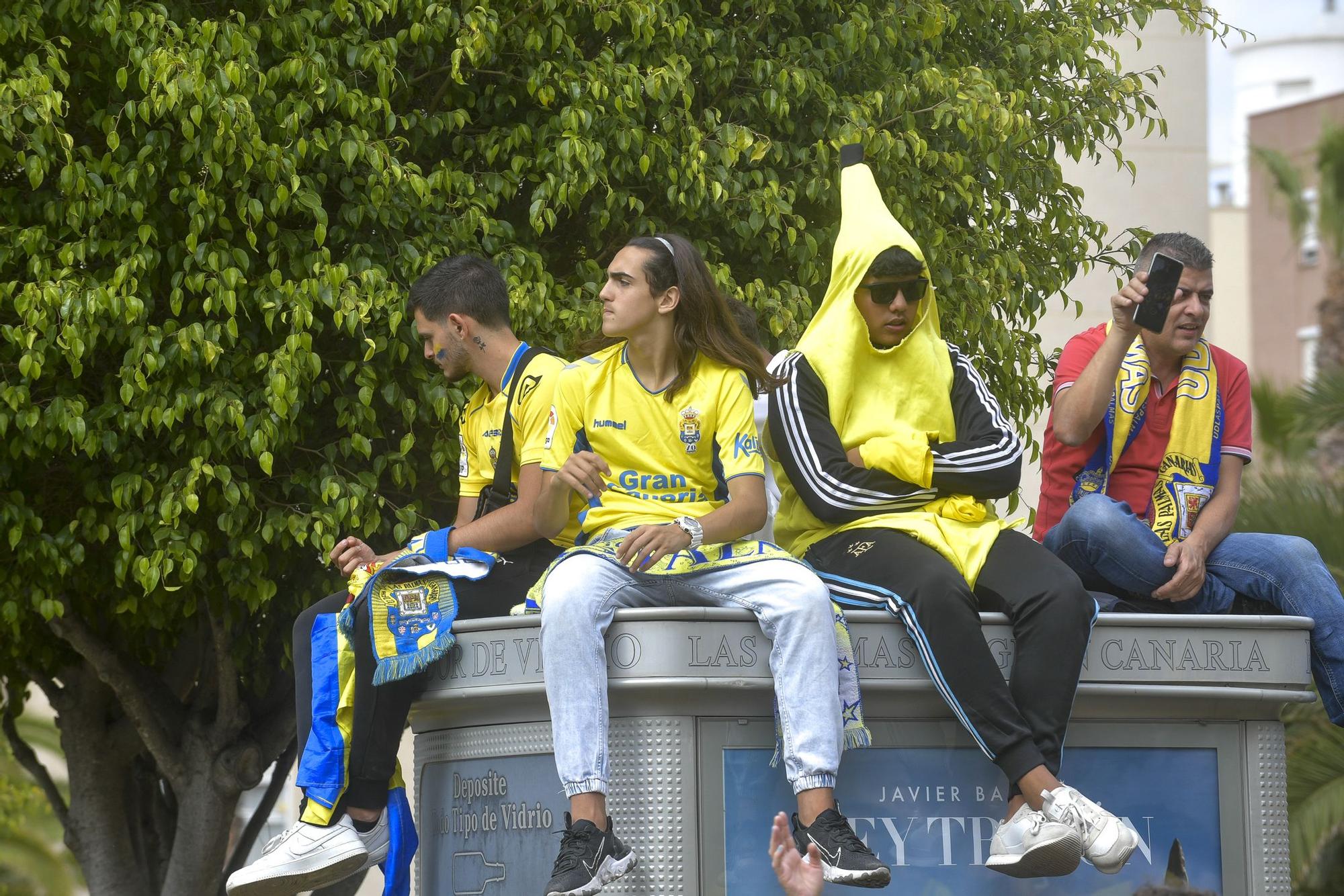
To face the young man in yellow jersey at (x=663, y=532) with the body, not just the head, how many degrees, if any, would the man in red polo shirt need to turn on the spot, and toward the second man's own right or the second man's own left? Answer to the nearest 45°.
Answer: approximately 90° to the second man's own right

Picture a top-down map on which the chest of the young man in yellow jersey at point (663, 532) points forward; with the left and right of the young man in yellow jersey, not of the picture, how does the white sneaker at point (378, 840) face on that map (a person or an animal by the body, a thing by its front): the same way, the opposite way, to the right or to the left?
to the right

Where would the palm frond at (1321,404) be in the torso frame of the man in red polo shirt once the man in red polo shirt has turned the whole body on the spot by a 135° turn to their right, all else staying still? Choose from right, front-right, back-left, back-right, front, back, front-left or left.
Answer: right

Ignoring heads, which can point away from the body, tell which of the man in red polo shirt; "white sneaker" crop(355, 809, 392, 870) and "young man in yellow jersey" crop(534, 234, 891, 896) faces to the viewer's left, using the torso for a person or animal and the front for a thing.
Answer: the white sneaker

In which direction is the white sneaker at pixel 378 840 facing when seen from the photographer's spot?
facing to the left of the viewer

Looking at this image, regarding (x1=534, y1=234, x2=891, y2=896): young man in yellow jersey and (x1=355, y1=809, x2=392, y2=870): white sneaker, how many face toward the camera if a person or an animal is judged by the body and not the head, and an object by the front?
1

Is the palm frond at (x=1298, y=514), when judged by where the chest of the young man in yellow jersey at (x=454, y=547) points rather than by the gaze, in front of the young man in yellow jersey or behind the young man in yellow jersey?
behind

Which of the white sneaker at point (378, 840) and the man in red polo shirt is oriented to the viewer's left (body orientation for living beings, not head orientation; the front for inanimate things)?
the white sneaker

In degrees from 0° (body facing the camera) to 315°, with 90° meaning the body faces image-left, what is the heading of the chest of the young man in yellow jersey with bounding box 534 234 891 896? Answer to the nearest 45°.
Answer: approximately 0°

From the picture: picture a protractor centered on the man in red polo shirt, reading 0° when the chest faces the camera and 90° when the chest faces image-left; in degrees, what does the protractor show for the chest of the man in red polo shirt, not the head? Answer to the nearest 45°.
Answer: approximately 315°
